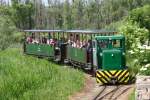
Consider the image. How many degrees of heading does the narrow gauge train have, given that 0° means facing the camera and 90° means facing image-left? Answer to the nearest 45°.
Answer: approximately 315°
